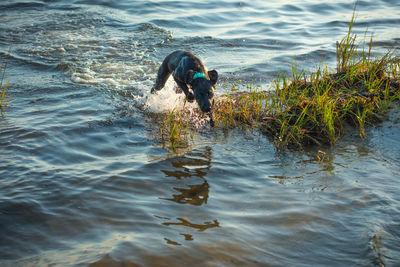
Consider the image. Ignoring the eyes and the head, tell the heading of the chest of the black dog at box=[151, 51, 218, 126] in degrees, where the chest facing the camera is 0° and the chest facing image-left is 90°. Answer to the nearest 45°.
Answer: approximately 315°

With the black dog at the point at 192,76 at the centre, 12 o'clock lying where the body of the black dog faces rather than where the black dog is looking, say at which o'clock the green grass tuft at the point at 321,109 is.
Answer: The green grass tuft is roughly at 11 o'clock from the black dog.
